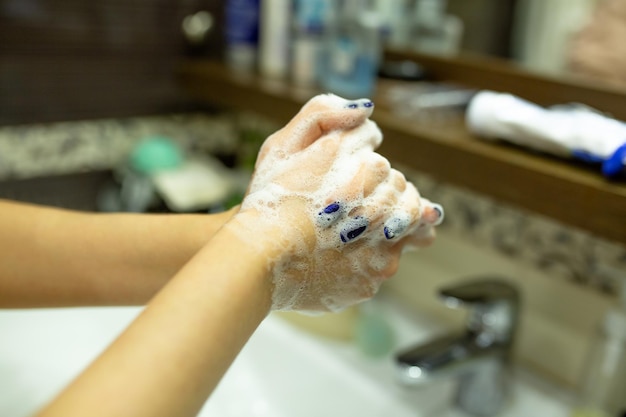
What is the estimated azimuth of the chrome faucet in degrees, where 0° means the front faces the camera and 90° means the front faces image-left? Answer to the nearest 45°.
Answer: approximately 45°

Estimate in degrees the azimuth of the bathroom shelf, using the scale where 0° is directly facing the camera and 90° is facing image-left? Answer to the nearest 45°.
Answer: approximately 45°

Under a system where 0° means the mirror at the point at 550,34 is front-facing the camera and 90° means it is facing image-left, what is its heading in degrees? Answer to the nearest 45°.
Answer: approximately 45°
